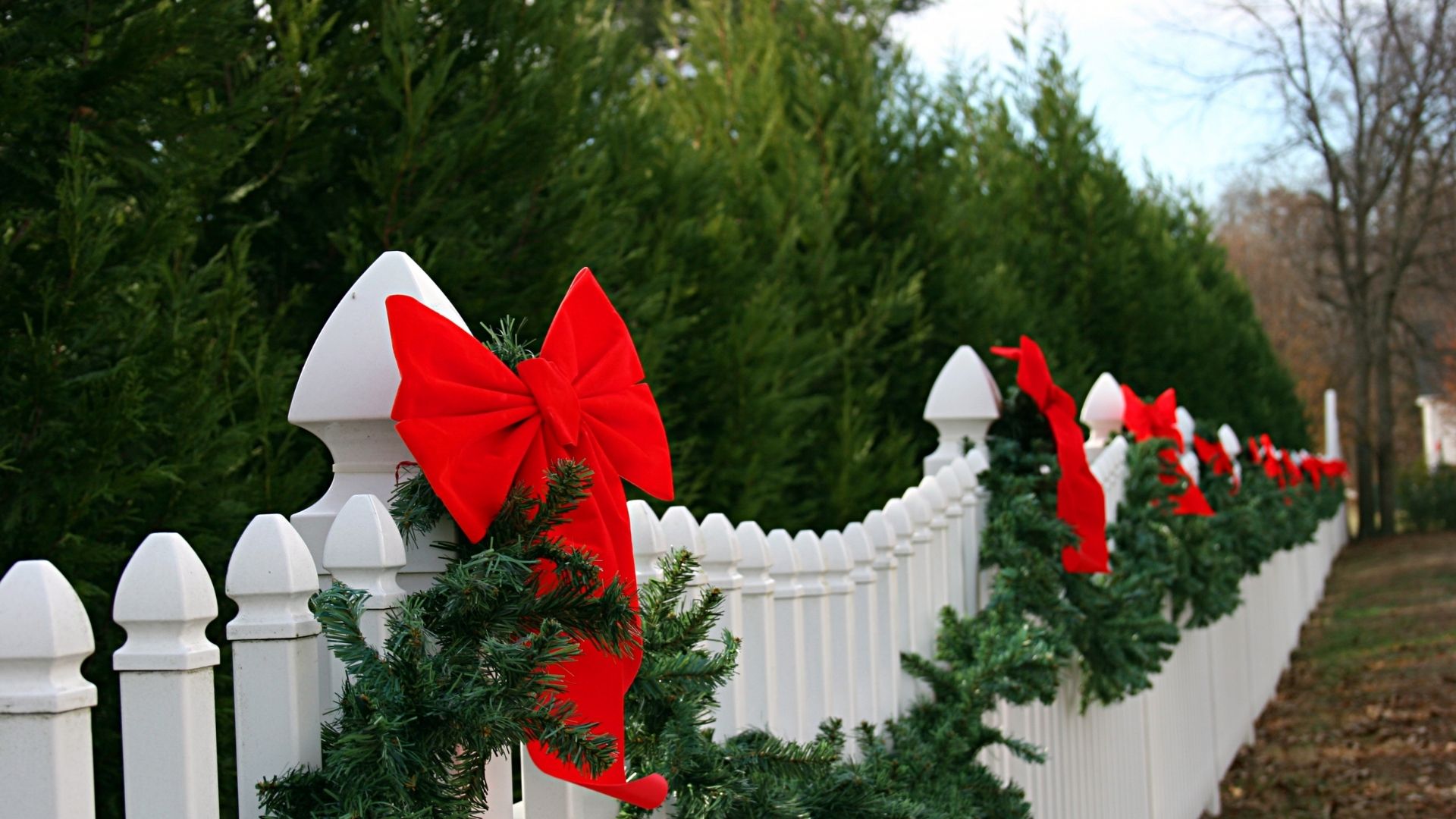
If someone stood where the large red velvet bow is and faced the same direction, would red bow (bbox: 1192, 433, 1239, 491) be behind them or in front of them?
behind

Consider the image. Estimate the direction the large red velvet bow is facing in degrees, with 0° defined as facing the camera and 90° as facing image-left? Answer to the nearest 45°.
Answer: approximately 0°

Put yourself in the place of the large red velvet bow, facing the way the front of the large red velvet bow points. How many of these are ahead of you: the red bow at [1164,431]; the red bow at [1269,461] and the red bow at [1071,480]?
0

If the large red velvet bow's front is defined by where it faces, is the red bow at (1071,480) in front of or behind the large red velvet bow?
behind

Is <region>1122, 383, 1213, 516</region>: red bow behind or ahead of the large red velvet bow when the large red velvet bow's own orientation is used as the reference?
behind

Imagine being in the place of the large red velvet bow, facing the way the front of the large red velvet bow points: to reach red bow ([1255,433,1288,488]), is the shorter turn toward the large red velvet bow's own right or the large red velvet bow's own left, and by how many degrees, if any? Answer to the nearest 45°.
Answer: approximately 135° to the large red velvet bow's own left
